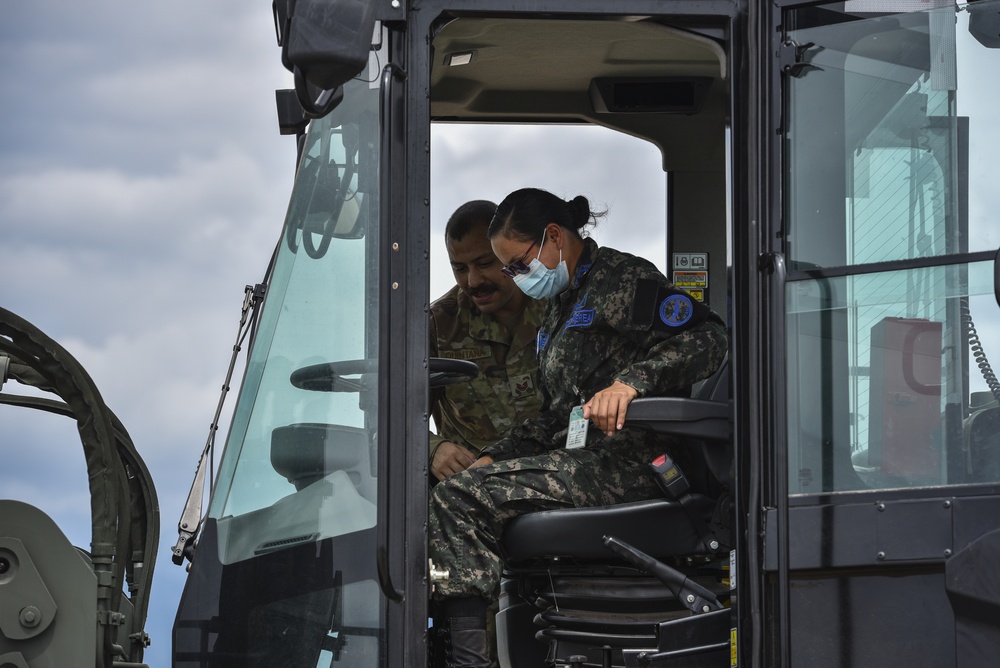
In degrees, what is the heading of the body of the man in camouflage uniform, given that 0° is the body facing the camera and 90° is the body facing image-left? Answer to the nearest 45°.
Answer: approximately 0°

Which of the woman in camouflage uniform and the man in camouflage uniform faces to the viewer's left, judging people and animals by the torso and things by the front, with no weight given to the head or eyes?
the woman in camouflage uniform

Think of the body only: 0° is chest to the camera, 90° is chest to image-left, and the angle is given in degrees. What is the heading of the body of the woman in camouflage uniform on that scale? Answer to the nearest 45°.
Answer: approximately 90°

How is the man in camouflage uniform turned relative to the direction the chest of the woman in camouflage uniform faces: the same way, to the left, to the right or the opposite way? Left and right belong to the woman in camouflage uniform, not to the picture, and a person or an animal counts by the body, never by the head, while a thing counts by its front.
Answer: to the left

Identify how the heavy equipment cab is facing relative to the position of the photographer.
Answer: facing to the left of the viewer

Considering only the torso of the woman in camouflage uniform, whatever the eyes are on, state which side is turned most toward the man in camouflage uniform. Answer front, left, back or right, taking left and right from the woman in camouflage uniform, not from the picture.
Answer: right

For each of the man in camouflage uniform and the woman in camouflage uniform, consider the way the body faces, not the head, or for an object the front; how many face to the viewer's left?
1
